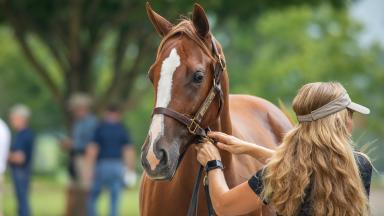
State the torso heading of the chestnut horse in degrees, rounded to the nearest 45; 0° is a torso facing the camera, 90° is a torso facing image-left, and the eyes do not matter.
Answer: approximately 45°

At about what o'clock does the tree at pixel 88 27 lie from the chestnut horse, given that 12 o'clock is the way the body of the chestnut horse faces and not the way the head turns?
The tree is roughly at 4 o'clock from the chestnut horse.

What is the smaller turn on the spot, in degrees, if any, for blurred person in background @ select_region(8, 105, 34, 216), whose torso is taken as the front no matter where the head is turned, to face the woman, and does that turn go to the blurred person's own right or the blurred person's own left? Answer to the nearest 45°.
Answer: approximately 90° to the blurred person's own left

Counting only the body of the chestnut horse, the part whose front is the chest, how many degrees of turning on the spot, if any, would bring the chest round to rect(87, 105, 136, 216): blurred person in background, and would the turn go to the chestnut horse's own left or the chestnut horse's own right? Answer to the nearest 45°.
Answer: approximately 135° to the chestnut horse's own right
